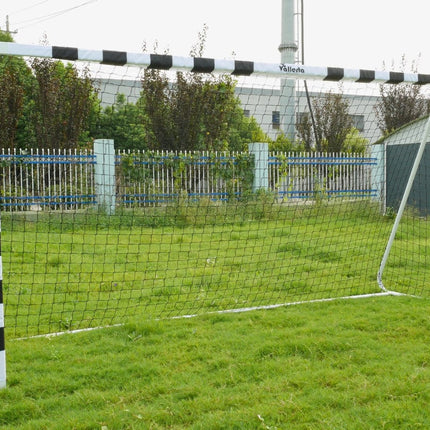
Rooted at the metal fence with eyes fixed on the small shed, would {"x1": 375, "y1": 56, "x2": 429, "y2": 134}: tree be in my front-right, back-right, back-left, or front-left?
front-left

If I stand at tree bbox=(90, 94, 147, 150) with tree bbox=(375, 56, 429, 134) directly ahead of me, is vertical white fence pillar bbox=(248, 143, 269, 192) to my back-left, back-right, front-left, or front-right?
front-right

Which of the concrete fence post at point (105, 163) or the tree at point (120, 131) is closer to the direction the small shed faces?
the concrete fence post

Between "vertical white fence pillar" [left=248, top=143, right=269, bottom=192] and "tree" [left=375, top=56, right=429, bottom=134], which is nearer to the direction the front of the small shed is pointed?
the vertical white fence pillar

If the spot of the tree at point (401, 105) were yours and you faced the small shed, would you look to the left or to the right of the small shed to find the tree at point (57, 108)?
right

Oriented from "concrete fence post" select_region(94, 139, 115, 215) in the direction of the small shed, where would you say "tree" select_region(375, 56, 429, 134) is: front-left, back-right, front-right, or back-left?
front-left

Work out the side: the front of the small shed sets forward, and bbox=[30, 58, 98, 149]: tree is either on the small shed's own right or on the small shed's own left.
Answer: on the small shed's own right

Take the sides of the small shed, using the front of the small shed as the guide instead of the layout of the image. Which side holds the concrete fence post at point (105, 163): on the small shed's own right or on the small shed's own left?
on the small shed's own right

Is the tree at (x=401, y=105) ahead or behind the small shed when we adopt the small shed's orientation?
behind

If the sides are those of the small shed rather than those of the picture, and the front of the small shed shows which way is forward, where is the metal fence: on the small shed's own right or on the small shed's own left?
on the small shed's own right
